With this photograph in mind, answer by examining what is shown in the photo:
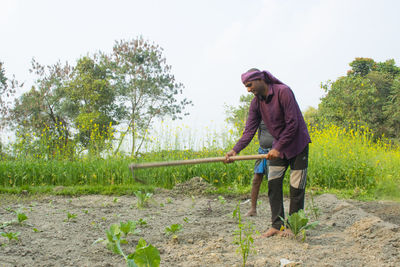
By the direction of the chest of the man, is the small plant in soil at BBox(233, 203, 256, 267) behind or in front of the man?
in front

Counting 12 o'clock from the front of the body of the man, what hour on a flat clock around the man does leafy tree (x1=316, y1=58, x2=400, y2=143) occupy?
The leafy tree is roughly at 5 o'clock from the man.

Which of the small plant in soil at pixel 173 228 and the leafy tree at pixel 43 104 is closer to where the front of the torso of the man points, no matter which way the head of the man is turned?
the small plant in soil

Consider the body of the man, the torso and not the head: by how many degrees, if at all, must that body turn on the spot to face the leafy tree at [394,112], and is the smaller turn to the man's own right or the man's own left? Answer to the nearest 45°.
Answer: approximately 135° to the man's own right

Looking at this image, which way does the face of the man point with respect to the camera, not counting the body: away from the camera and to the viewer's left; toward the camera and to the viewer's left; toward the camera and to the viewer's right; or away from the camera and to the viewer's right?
toward the camera and to the viewer's left

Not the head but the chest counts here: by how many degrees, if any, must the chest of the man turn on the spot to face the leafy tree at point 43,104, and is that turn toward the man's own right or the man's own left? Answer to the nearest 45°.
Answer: approximately 90° to the man's own right

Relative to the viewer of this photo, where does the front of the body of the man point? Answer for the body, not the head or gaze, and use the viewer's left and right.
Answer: facing the viewer and to the left of the viewer

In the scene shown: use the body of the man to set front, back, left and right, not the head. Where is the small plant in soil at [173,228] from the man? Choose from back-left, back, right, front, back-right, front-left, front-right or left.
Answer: front-right

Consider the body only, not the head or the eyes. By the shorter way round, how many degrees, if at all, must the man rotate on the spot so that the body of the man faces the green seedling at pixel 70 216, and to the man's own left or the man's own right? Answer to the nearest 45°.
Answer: approximately 45° to the man's own right

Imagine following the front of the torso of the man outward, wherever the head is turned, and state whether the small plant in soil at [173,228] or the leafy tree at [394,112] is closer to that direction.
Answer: the small plant in soil

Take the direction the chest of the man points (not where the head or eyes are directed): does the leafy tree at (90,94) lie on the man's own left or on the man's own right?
on the man's own right
